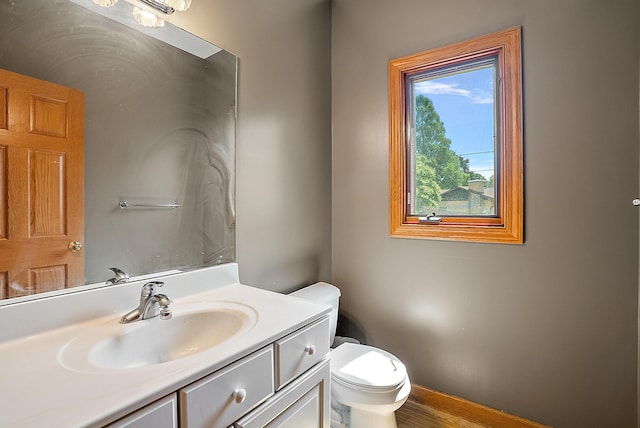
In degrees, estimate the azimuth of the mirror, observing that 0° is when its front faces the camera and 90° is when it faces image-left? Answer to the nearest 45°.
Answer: approximately 315°

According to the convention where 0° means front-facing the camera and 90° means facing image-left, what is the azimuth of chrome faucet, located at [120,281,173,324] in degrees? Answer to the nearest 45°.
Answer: approximately 315°

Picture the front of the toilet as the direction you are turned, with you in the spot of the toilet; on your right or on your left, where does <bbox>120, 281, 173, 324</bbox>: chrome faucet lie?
on your right

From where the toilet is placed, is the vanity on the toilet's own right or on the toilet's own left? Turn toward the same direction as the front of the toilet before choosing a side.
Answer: on the toilet's own right

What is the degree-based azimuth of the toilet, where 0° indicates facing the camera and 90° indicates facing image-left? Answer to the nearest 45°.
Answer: approximately 315°

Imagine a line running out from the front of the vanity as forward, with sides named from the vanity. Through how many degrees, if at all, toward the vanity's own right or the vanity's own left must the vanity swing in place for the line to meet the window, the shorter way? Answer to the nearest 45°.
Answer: approximately 45° to the vanity's own left
